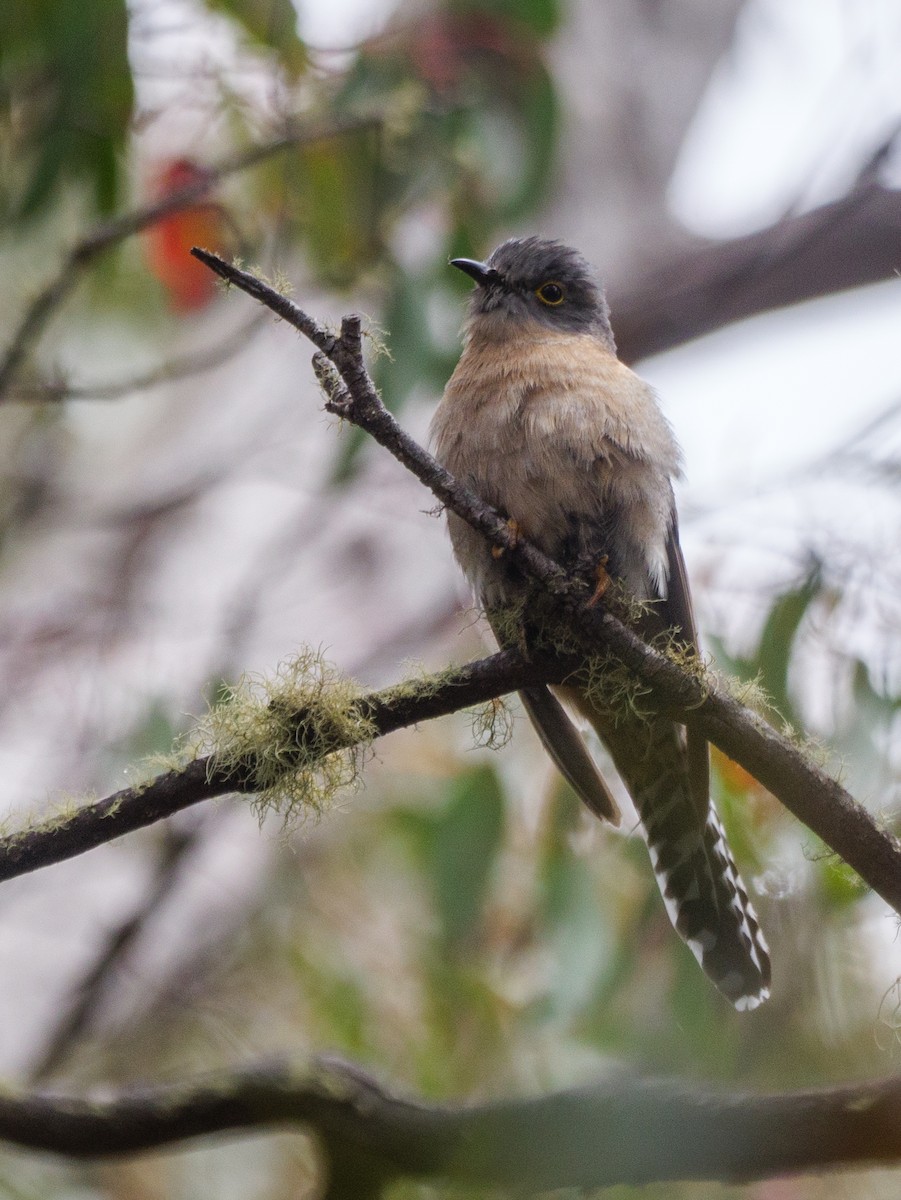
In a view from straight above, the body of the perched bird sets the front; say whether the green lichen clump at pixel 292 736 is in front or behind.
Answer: in front

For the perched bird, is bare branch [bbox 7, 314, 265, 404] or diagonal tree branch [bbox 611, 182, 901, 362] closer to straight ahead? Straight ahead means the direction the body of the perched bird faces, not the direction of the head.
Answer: the bare branch

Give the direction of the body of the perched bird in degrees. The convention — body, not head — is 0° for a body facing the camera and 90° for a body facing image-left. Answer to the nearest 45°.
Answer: approximately 45°
